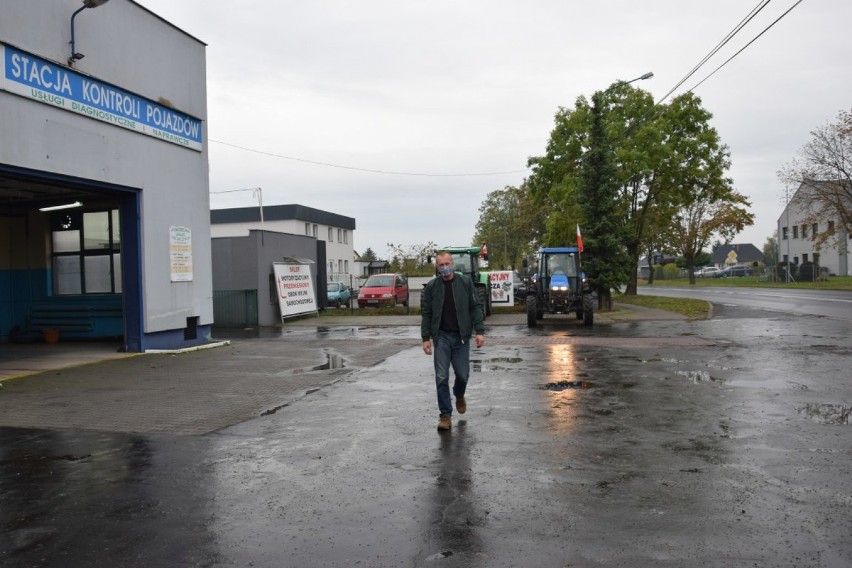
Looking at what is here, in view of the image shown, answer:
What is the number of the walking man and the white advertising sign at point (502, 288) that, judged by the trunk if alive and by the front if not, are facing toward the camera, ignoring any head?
2

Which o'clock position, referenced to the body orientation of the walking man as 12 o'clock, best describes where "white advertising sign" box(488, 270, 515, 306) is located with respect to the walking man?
The white advertising sign is roughly at 6 o'clock from the walking man.

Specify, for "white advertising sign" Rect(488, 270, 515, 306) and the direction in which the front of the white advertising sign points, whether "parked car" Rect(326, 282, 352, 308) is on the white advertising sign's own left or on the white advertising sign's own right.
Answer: on the white advertising sign's own right

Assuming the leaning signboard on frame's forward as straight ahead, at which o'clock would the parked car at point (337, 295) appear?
The parked car is roughly at 8 o'clock from the leaning signboard on frame.

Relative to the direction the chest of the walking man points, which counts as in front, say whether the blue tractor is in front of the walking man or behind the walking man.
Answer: behind

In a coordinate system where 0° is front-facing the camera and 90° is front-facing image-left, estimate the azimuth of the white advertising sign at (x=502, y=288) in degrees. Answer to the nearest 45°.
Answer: approximately 0°

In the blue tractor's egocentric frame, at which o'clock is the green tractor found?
The green tractor is roughly at 4 o'clock from the blue tractor.

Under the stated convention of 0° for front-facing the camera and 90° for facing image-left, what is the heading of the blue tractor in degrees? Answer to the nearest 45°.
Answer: approximately 0°

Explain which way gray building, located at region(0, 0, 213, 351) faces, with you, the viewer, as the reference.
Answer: facing the viewer and to the right of the viewer

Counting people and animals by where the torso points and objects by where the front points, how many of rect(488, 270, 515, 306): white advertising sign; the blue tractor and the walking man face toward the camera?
3
